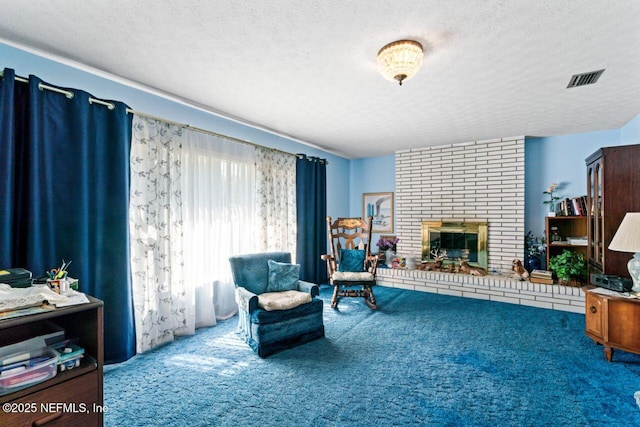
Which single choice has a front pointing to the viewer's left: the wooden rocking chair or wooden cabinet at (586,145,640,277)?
the wooden cabinet

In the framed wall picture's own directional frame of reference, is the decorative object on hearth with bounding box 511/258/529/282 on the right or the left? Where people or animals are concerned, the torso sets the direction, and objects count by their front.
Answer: on its left

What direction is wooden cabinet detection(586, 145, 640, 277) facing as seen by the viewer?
to the viewer's left

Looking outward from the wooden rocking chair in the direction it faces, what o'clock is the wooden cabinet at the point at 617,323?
The wooden cabinet is roughly at 10 o'clock from the wooden rocking chair.

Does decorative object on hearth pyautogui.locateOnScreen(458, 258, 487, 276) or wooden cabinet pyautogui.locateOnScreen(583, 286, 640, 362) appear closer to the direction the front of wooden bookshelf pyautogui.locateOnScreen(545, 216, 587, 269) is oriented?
the wooden cabinet

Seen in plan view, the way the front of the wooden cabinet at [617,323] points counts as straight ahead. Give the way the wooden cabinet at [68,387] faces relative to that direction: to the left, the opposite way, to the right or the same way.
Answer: the opposite way

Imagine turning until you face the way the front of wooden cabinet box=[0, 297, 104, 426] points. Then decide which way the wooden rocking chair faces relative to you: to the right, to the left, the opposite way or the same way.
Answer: to the right

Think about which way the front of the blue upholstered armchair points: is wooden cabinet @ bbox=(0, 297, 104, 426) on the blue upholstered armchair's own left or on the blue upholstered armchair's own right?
on the blue upholstered armchair's own right

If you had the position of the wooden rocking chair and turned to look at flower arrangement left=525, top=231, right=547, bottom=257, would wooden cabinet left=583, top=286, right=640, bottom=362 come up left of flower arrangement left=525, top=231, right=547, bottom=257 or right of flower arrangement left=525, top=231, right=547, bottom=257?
right

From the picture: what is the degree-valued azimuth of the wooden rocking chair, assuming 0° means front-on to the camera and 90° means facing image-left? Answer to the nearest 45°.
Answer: approximately 0°

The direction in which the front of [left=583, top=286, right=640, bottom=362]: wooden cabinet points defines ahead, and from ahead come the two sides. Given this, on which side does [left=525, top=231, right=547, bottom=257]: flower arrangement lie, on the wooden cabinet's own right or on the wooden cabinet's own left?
on the wooden cabinet's own right

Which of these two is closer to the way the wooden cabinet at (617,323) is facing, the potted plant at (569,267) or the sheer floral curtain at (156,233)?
the sheer floral curtain

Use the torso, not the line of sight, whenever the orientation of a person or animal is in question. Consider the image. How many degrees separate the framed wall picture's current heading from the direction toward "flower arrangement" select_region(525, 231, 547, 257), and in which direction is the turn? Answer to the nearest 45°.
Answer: approximately 90° to its left
